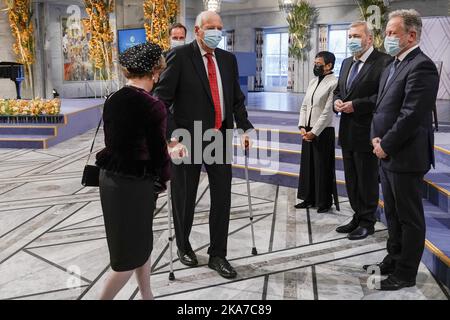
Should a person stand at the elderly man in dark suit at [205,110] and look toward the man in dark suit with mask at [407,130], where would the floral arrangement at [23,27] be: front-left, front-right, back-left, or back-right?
back-left

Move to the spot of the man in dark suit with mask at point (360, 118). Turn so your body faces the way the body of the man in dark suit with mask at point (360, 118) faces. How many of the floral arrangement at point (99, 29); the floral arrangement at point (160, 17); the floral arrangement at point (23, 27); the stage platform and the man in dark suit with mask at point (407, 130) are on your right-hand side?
4

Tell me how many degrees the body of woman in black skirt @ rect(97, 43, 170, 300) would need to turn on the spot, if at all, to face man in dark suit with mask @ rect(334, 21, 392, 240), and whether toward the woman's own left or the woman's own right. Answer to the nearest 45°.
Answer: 0° — they already face them

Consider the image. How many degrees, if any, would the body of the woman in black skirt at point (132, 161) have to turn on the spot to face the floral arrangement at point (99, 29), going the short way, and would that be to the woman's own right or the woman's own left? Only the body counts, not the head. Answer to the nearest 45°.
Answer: approximately 45° to the woman's own left

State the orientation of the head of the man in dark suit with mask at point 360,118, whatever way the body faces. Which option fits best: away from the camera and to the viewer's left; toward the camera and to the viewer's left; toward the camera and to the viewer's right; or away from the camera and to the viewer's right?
toward the camera and to the viewer's left

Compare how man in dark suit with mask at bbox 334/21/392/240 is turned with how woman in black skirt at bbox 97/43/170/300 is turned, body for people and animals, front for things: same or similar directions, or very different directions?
very different directions

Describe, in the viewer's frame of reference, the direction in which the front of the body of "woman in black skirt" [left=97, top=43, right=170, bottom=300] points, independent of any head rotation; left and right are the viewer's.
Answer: facing away from the viewer and to the right of the viewer

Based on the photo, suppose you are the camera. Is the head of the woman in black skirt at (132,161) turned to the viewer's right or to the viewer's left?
to the viewer's right

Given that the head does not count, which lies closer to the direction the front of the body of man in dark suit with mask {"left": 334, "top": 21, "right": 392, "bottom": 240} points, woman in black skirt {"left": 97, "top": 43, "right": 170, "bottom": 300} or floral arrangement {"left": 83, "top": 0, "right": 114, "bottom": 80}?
the woman in black skirt

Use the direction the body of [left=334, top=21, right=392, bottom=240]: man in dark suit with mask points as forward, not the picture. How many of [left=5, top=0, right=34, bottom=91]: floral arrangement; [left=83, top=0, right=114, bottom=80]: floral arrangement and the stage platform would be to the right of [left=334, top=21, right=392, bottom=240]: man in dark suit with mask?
3

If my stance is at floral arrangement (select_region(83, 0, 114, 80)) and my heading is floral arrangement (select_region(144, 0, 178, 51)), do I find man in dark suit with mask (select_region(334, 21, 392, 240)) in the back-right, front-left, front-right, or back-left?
front-right

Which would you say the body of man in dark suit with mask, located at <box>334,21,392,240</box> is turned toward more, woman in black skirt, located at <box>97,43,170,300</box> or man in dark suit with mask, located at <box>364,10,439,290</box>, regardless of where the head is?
the woman in black skirt

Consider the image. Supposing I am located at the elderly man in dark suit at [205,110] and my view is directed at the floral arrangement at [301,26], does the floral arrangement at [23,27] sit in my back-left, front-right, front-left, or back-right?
front-left

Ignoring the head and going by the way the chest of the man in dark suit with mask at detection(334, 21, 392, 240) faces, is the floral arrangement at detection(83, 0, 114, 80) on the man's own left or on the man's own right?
on the man's own right

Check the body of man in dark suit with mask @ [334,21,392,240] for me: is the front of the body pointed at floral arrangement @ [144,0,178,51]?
no

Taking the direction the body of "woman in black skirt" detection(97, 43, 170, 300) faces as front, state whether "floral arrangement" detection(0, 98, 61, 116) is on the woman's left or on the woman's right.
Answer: on the woman's left

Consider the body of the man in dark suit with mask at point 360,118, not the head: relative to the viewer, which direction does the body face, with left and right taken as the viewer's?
facing the viewer and to the left of the viewer
